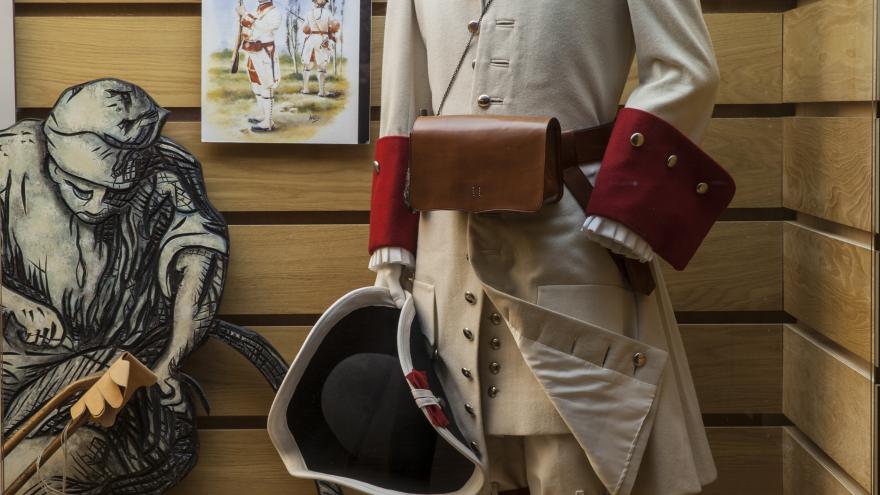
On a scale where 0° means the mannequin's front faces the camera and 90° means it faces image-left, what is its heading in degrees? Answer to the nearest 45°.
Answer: approximately 45°
